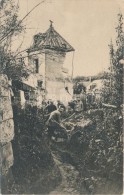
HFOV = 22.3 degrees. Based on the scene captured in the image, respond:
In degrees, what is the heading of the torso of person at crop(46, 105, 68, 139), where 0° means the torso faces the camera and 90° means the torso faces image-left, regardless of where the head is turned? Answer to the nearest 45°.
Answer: approximately 270°
